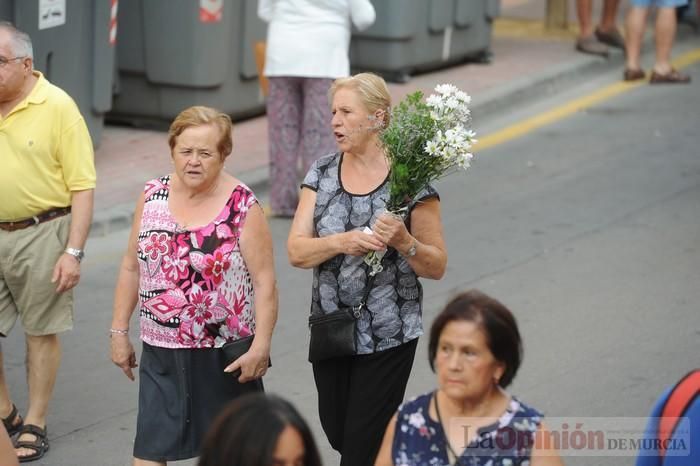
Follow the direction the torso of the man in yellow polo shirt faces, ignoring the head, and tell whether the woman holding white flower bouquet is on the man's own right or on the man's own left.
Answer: on the man's own left

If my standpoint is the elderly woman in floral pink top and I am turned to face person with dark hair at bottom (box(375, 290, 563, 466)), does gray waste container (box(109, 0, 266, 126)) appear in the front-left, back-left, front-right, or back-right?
back-left

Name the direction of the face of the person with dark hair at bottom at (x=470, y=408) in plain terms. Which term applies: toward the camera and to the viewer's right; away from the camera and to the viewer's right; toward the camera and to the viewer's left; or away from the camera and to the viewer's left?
toward the camera and to the viewer's left

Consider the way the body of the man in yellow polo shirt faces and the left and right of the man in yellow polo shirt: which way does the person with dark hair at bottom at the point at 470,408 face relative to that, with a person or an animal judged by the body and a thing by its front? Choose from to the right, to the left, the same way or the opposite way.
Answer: the same way

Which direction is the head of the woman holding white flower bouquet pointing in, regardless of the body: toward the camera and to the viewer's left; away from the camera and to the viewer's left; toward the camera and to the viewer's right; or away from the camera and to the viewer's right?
toward the camera and to the viewer's left

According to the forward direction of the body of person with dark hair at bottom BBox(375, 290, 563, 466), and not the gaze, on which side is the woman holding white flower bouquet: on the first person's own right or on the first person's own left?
on the first person's own right

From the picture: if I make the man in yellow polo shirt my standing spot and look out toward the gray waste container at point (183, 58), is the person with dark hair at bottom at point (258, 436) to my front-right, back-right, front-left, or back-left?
back-right

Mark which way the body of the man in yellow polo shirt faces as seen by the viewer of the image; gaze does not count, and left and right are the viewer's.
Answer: facing the viewer and to the left of the viewer
